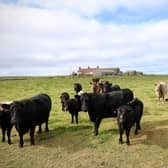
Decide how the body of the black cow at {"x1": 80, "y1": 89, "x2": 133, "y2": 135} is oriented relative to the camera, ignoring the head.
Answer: to the viewer's left

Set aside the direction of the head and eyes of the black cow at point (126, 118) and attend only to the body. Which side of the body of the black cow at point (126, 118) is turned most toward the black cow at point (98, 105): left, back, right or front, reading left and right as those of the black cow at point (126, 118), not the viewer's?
right

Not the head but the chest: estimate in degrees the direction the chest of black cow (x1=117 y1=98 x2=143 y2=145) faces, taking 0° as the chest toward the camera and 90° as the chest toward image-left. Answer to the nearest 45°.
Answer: approximately 45°

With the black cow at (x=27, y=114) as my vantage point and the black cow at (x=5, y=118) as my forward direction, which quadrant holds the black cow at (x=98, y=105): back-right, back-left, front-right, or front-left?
back-right

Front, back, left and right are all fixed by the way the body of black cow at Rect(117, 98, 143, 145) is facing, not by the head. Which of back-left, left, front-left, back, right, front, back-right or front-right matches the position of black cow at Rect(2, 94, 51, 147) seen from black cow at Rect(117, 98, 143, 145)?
front-right

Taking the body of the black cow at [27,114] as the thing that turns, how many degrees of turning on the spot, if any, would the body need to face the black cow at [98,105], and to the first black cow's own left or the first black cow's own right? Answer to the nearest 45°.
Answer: approximately 135° to the first black cow's own left

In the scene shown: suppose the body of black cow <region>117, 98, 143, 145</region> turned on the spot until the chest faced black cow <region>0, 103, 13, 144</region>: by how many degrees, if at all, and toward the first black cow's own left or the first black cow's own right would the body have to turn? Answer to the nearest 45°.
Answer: approximately 45° to the first black cow's own right

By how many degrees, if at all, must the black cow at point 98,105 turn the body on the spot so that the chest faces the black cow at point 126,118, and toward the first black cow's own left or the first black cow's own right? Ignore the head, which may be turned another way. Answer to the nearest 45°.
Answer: approximately 135° to the first black cow's own left

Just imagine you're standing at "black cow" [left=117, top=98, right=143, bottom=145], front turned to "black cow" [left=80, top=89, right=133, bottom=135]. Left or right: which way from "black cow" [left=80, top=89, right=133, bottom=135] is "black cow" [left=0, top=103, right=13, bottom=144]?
left

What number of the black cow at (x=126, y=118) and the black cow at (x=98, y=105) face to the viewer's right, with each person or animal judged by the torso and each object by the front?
0

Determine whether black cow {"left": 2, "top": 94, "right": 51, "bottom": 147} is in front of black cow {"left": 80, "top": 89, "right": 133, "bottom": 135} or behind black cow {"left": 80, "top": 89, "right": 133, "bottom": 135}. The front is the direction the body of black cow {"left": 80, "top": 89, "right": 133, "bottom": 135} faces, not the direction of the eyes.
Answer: in front
